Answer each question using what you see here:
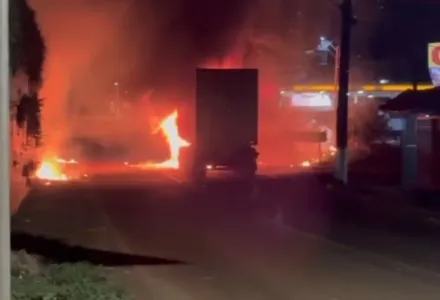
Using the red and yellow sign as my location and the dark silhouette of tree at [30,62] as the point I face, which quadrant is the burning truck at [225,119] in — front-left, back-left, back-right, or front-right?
front-right

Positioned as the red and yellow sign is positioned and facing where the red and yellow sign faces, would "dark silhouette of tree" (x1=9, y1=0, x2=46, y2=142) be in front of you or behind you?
in front

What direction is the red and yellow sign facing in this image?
toward the camera

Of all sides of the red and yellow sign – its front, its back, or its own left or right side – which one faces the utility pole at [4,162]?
front

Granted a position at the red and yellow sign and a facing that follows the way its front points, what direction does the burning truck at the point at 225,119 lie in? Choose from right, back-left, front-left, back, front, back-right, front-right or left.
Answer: front-right

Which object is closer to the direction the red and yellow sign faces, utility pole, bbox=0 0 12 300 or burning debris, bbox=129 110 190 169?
the utility pole

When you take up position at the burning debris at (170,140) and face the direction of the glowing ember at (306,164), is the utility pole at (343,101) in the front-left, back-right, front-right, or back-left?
front-right

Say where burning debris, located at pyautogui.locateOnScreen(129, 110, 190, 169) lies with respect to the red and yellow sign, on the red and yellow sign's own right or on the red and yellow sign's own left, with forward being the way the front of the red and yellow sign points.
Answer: on the red and yellow sign's own right

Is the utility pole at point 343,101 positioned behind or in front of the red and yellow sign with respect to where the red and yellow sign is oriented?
in front
